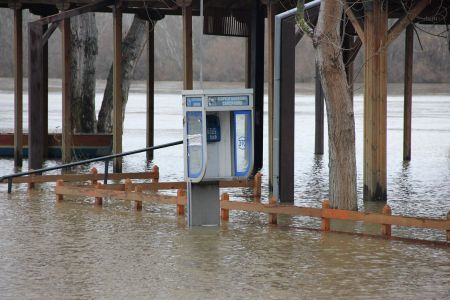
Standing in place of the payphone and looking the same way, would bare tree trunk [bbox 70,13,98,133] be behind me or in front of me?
behind

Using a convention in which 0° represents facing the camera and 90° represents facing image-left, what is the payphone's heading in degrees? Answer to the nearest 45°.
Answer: approximately 315°

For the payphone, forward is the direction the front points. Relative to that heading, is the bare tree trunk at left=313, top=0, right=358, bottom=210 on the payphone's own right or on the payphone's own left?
on the payphone's own left

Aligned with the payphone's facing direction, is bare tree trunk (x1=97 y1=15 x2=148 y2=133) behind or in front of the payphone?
behind
